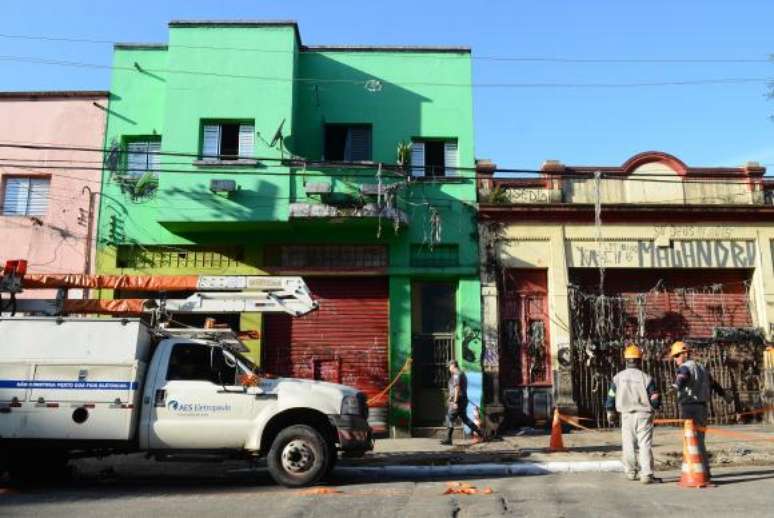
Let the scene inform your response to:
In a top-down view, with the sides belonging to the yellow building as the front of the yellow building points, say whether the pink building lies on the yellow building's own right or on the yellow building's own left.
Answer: on the yellow building's own right

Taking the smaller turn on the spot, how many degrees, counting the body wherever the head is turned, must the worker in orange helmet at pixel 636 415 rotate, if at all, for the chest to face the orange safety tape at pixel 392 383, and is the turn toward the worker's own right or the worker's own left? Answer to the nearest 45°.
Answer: approximately 45° to the worker's own left

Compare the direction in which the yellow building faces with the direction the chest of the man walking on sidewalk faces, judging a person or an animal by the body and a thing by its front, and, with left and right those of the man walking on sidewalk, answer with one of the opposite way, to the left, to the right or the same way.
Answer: to the left

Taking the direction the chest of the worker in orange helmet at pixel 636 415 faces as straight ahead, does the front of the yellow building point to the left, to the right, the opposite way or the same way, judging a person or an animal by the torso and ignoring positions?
the opposite way

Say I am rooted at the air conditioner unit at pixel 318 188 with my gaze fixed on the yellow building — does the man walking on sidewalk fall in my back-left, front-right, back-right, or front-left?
front-right

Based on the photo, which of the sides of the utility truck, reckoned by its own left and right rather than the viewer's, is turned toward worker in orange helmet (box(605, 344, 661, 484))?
front

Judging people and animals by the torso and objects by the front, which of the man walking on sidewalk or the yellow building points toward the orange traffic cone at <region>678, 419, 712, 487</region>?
the yellow building

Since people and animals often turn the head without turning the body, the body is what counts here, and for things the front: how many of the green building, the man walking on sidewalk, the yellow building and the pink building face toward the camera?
3

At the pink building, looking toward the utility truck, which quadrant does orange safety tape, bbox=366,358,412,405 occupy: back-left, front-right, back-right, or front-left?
front-left

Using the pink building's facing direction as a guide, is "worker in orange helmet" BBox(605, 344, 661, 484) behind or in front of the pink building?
in front

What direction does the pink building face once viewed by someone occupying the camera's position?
facing the viewer

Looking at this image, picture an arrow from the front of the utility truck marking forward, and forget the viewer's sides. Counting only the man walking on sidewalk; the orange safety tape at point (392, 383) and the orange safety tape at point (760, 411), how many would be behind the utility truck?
0

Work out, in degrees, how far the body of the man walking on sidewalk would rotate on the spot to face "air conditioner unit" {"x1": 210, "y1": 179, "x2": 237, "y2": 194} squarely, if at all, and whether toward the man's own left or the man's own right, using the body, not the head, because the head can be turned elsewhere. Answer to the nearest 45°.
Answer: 0° — they already face it

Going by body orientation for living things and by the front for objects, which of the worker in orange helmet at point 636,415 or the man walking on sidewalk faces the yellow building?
the worker in orange helmet

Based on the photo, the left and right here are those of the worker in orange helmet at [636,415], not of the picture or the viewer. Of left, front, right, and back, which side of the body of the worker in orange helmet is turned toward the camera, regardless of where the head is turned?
back

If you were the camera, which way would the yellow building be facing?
facing the viewer

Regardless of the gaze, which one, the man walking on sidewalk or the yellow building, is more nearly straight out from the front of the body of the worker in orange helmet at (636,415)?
the yellow building

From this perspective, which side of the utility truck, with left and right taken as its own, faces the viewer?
right

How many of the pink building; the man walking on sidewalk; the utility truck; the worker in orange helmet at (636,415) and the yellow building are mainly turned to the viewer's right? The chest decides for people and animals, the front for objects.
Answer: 1

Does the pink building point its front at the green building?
no

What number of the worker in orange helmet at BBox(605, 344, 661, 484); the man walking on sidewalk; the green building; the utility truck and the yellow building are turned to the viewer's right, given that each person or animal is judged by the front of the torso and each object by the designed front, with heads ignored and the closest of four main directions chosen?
1
